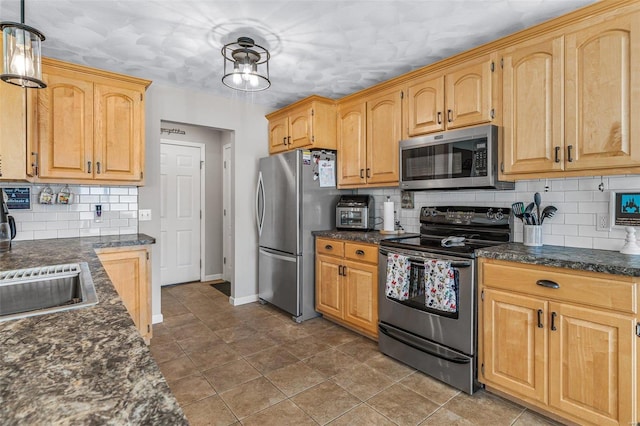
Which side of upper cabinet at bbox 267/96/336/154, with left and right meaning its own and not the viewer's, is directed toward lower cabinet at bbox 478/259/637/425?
left

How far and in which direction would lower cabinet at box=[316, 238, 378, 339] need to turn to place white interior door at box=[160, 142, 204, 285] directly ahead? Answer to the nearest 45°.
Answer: approximately 90° to its right

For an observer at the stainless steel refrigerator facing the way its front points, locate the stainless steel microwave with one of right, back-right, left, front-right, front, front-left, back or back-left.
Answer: left

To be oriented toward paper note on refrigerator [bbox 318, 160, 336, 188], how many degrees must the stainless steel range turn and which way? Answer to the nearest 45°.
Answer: approximately 90° to its right

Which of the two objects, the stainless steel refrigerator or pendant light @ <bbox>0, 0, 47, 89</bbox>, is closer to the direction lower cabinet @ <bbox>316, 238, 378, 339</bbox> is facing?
the pendant light

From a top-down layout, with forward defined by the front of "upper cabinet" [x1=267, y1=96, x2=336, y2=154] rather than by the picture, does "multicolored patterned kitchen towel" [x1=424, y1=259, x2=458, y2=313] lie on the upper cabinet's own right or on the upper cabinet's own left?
on the upper cabinet's own left

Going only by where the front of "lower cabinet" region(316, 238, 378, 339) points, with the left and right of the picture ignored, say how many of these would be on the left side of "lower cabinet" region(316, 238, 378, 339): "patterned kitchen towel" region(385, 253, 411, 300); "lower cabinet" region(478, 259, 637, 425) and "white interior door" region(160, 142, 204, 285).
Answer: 2

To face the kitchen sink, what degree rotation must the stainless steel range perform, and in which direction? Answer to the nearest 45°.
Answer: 0° — it already faces it

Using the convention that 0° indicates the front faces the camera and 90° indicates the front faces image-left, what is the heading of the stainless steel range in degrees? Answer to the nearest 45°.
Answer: approximately 45°

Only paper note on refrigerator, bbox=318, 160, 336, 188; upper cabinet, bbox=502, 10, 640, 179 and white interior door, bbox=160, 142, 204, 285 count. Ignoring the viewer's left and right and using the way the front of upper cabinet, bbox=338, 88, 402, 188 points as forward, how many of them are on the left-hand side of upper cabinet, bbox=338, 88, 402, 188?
1
